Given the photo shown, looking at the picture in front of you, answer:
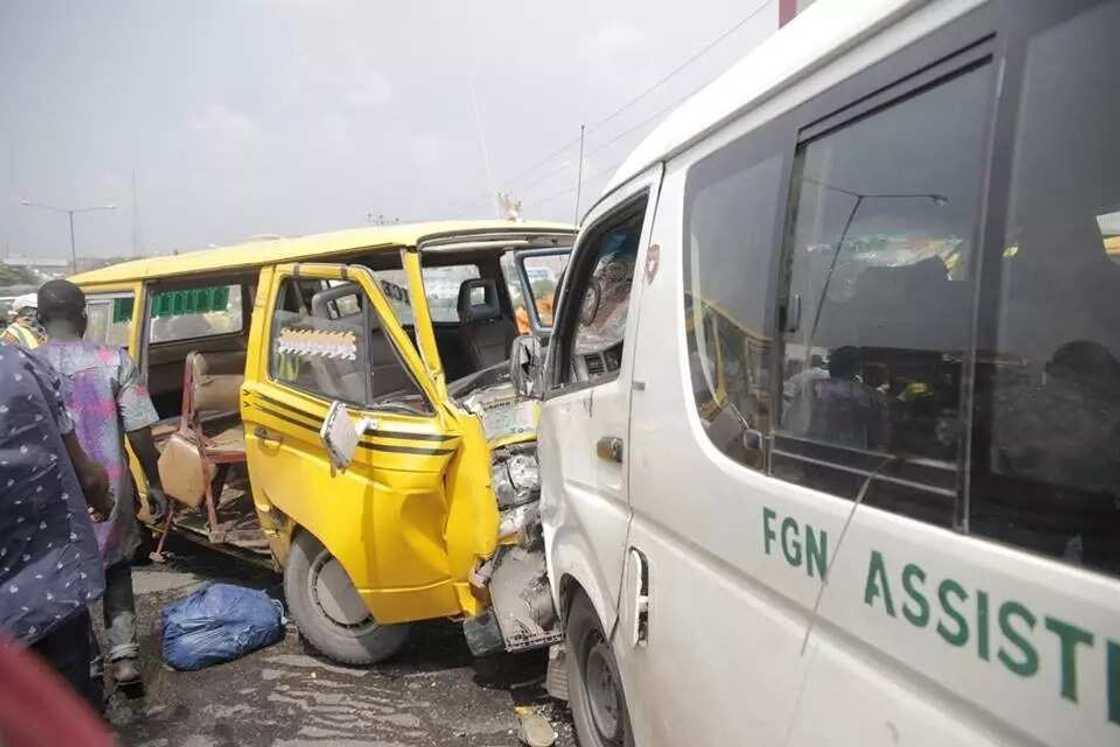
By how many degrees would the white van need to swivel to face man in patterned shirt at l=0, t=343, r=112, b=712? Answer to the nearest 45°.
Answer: approximately 45° to its left

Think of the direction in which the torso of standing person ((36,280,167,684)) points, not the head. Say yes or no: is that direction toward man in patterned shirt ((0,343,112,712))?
no

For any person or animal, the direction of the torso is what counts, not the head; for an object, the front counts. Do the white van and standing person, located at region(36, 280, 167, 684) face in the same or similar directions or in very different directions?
same or similar directions

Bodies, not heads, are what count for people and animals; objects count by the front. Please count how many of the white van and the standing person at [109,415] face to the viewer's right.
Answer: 0

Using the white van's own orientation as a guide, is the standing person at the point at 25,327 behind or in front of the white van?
in front

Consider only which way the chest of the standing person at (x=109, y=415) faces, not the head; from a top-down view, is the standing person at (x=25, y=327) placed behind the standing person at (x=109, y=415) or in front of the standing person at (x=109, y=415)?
in front

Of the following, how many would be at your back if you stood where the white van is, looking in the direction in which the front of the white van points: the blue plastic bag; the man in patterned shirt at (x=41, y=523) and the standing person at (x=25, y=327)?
0

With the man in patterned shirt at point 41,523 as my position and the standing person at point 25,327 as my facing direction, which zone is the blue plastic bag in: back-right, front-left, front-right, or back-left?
front-right

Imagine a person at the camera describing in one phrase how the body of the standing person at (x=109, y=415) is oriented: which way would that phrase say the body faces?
away from the camera

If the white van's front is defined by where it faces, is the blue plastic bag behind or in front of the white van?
in front

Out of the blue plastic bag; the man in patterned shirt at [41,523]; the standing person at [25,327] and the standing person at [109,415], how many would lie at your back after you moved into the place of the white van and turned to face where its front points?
0

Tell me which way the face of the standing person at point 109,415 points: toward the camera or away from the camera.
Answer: away from the camera

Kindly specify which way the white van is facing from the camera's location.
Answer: facing away from the viewer and to the left of the viewer
